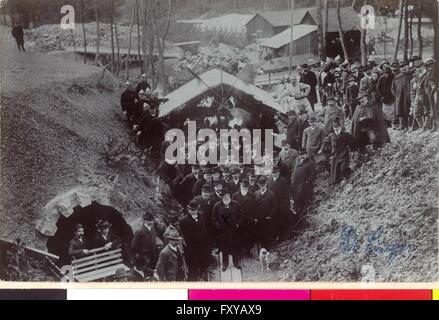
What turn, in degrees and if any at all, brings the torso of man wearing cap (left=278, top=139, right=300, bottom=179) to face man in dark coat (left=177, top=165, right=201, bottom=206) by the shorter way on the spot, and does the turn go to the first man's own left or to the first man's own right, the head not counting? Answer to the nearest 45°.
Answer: approximately 45° to the first man's own right

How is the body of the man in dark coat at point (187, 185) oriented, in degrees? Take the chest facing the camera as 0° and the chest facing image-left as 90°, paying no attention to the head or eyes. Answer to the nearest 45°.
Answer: approximately 315°

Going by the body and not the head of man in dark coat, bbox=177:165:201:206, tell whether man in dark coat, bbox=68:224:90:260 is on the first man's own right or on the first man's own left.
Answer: on the first man's own right

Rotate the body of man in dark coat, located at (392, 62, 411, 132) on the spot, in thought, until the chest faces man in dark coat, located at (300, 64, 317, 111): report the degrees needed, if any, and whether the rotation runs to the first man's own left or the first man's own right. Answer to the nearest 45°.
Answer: approximately 45° to the first man's own right

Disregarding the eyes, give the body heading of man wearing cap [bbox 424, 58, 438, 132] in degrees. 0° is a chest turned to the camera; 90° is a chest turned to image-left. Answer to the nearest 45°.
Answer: approximately 45°

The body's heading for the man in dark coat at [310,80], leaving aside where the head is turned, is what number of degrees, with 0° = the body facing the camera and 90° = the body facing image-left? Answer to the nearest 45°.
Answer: approximately 45°
